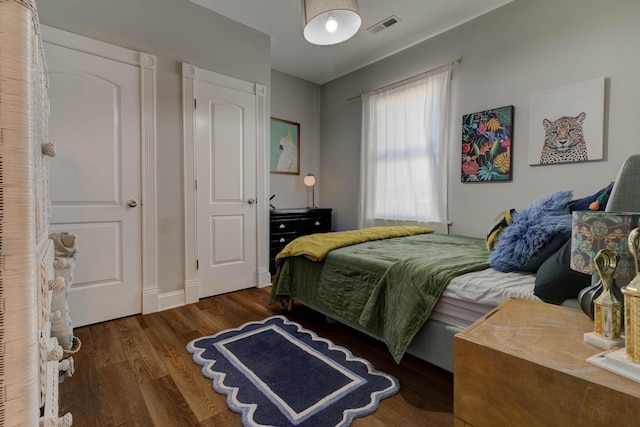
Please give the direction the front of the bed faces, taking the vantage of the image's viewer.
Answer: facing away from the viewer and to the left of the viewer

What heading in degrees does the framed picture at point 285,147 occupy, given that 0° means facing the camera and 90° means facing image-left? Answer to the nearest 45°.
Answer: approximately 315°

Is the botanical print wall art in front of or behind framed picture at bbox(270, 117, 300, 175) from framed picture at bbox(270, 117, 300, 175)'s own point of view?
in front

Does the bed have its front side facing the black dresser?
yes

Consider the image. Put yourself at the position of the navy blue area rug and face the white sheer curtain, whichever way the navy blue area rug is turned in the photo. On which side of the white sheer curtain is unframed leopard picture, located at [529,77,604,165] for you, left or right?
right

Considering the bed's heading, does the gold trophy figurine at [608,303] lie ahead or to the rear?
to the rear

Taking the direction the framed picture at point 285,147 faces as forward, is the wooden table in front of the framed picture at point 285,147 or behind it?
in front

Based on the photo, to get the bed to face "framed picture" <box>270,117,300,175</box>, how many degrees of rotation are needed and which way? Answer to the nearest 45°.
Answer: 0° — it already faces it

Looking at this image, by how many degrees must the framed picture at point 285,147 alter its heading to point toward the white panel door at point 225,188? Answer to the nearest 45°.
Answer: approximately 90° to its right
